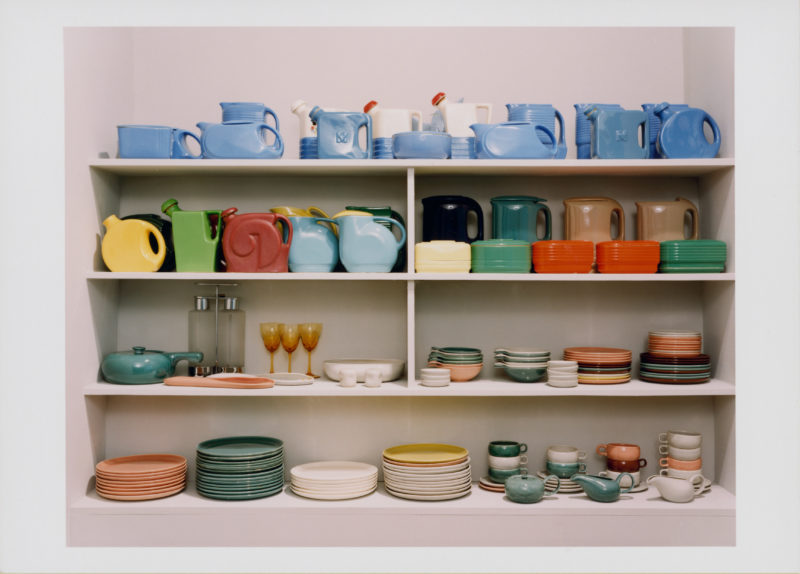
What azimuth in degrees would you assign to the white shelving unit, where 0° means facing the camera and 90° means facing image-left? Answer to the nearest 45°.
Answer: approximately 0°
